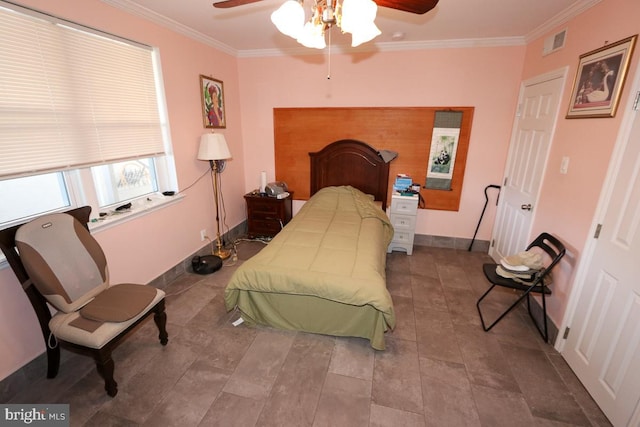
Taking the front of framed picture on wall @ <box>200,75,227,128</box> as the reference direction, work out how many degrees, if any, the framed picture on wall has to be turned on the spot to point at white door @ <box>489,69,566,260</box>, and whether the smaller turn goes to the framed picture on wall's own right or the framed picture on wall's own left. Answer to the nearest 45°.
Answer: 0° — it already faces it

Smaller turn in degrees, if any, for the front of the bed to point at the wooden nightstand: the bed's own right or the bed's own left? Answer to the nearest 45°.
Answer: approximately 180°

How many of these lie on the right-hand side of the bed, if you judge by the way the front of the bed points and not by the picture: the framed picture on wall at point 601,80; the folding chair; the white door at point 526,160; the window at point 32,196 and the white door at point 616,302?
1

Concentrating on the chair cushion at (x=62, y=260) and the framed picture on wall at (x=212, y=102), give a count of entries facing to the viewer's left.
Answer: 0

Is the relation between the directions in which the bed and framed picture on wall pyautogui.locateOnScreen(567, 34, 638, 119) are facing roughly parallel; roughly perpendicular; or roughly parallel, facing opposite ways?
roughly perpendicular

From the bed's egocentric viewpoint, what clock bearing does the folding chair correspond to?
The folding chair is roughly at 9 o'clock from the bed.

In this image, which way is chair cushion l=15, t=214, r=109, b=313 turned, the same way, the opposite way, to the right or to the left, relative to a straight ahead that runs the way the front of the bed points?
to the left

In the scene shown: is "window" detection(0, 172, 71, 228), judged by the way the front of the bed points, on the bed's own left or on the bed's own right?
on the bed's own right

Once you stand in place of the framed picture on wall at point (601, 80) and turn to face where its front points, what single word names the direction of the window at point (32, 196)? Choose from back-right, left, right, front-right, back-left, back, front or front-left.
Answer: front

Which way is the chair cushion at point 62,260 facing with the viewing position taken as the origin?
facing the viewer and to the right of the viewer

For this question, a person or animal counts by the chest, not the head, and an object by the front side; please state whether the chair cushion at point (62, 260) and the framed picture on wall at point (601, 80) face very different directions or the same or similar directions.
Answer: very different directions

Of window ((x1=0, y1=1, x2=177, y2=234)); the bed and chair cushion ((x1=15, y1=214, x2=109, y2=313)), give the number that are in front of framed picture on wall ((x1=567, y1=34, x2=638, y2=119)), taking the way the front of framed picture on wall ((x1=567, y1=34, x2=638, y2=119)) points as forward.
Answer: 3

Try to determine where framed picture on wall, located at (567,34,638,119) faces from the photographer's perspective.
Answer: facing the viewer and to the left of the viewer

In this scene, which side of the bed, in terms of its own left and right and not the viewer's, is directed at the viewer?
front

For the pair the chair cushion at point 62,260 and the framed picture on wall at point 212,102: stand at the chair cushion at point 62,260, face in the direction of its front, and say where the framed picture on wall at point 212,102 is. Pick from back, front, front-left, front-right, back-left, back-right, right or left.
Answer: left

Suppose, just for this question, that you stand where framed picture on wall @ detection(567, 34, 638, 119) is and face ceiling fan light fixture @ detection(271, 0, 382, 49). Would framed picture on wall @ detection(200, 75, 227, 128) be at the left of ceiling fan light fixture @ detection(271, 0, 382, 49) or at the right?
right
